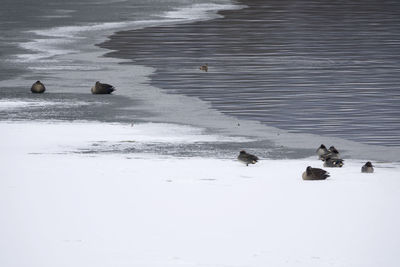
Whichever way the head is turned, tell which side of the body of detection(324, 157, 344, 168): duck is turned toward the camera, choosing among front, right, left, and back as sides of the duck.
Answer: left

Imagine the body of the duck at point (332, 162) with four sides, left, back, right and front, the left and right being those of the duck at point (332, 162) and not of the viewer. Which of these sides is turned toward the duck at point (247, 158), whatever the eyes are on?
front

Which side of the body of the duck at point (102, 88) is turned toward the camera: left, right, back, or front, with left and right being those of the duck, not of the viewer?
left

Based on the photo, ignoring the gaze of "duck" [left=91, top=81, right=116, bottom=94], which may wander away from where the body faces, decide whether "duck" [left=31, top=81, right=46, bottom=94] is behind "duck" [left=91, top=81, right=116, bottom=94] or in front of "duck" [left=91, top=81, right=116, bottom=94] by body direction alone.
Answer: in front
